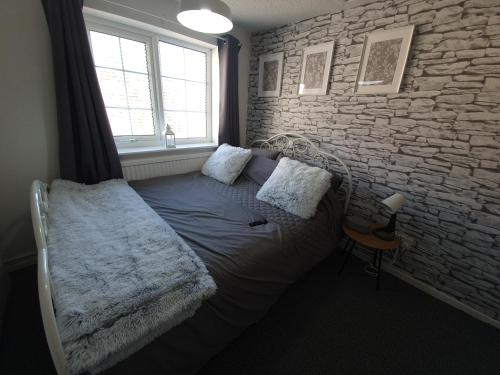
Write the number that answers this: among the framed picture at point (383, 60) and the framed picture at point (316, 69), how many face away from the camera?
0

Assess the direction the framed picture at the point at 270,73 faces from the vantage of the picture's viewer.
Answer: facing the viewer and to the left of the viewer

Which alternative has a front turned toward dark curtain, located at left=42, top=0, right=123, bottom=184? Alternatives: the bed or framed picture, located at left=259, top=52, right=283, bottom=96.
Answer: the framed picture

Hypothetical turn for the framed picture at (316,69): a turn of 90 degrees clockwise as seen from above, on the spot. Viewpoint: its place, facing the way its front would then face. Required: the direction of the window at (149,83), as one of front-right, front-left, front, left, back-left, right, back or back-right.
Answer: front-left

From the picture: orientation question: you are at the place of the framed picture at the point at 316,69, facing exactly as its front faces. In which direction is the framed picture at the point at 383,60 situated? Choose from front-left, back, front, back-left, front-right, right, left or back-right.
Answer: left

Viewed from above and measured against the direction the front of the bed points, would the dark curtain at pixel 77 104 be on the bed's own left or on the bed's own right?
on the bed's own right

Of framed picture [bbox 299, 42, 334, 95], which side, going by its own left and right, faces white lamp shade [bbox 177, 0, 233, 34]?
front

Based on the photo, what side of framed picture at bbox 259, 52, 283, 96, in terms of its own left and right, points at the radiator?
front

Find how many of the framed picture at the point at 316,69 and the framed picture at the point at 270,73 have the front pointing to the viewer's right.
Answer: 0

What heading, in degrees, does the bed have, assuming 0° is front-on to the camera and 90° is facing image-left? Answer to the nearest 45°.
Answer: approximately 45°

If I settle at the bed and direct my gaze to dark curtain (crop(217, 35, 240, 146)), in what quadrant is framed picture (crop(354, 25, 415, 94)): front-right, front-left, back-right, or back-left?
front-right
